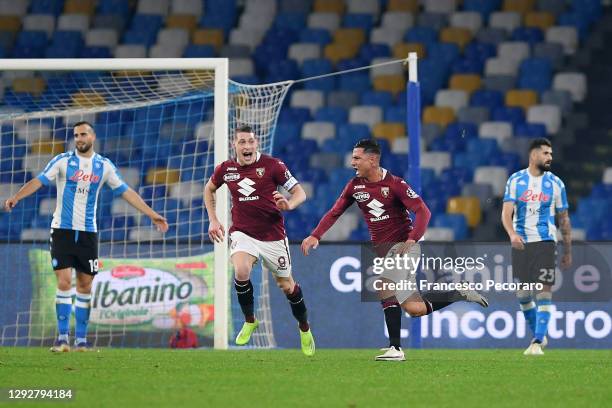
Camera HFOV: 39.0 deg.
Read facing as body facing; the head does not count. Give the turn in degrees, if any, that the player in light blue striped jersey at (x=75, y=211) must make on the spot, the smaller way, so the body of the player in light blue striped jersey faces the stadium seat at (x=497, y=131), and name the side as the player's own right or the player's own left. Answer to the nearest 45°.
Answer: approximately 135° to the player's own left

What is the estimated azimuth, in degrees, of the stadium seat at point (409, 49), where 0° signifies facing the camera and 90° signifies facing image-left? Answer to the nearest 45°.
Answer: approximately 0°

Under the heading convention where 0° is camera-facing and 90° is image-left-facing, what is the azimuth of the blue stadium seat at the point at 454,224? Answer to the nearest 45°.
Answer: approximately 0°

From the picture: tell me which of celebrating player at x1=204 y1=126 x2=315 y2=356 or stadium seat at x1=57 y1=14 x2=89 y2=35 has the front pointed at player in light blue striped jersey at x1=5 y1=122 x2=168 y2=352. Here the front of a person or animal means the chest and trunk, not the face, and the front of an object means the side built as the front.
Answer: the stadium seat

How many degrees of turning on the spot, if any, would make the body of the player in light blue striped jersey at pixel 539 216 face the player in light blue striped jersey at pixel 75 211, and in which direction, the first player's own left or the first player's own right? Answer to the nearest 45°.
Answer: approximately 90° to the first player's own right

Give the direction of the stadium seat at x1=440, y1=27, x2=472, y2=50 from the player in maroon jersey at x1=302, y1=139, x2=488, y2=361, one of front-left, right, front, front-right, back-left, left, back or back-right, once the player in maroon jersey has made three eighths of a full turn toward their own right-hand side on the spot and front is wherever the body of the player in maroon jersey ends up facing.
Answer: front

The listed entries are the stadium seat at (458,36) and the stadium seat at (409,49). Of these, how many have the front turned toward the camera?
2
